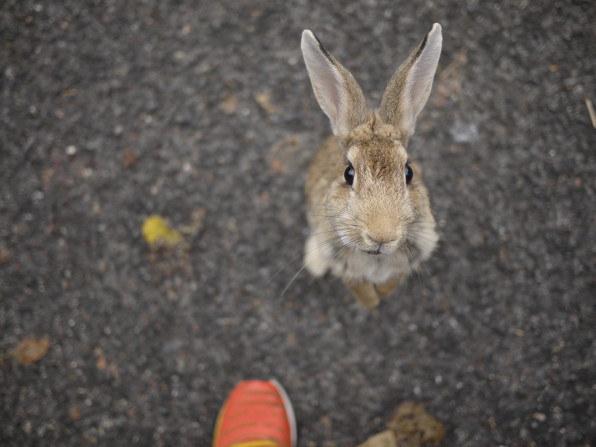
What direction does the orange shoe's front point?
away from the camera

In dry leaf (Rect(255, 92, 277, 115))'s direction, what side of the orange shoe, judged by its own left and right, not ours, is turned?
front

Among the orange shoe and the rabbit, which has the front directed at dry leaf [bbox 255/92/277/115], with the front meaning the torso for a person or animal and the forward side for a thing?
the orange shoe

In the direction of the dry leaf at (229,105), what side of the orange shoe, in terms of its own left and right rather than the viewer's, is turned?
front

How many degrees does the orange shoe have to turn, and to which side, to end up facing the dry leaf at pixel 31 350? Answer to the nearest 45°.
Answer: approximately 90° to its left

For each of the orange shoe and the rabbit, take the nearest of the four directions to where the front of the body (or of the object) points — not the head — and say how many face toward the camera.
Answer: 1

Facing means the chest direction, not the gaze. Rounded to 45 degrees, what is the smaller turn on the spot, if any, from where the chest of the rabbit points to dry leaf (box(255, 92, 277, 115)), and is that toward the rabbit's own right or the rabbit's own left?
approximately 135° to the rabbit's own right

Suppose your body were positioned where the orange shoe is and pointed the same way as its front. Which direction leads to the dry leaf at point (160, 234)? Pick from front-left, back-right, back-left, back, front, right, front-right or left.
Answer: front-left

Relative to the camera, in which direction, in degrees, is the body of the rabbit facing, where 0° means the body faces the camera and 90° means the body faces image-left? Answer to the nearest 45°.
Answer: approximately 0°

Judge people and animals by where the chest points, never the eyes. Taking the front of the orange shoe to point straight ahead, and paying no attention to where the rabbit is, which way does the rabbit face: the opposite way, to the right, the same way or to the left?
the opposite way
